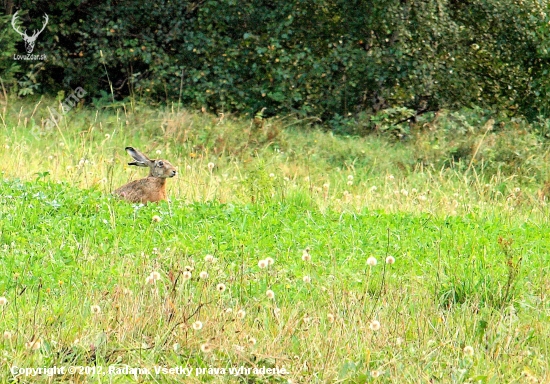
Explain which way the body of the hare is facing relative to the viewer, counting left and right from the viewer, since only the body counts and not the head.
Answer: facing to the right of the viewer
